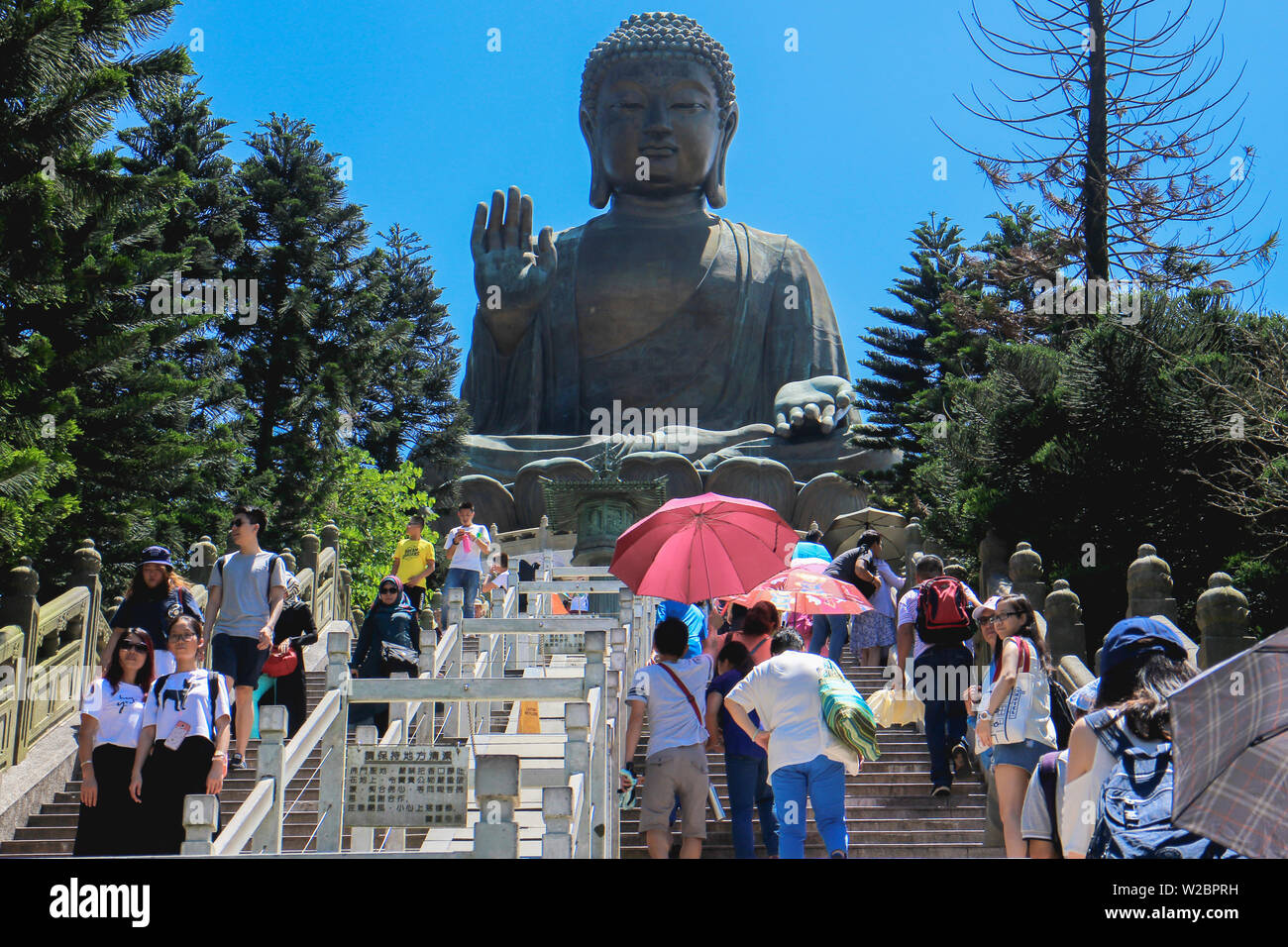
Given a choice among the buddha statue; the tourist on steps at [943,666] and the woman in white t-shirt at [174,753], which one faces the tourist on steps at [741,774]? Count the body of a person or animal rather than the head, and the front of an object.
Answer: the buddha statue

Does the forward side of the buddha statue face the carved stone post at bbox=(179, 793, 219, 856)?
yes

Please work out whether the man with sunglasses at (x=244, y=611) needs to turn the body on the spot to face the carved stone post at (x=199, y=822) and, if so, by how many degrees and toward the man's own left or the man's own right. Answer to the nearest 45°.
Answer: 0° — they already face it

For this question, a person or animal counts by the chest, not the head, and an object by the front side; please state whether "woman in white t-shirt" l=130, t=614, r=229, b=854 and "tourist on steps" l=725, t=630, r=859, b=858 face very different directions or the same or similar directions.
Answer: very different directions

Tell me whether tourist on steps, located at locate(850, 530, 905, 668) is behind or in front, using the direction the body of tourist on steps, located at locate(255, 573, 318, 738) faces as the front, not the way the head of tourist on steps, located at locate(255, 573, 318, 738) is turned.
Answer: behind

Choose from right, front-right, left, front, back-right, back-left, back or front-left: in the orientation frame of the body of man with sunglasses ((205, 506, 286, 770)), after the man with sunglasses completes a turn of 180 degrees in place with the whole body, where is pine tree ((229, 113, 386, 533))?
front

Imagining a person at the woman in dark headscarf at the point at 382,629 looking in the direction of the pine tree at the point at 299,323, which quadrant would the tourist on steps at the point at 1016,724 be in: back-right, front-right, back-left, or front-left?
back-right

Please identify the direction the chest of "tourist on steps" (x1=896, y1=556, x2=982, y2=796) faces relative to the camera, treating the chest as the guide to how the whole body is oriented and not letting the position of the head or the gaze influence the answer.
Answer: away from the camera

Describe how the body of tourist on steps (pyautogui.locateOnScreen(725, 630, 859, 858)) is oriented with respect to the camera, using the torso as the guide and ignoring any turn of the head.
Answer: away from the camera

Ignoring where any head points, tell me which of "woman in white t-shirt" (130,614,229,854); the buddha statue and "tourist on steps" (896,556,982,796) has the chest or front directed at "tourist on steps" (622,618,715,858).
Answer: the buddha statue
